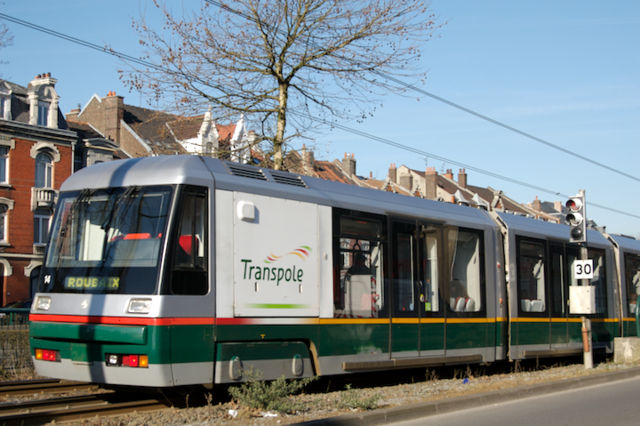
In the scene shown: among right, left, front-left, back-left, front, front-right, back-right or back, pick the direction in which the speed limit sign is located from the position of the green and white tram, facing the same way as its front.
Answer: back

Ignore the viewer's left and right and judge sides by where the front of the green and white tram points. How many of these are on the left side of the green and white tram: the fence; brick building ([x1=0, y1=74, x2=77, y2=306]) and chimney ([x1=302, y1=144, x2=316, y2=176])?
0

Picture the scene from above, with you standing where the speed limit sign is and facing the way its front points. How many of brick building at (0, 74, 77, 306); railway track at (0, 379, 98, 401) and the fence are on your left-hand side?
0

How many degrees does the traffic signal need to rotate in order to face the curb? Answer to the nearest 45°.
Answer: approximately 45° to its left

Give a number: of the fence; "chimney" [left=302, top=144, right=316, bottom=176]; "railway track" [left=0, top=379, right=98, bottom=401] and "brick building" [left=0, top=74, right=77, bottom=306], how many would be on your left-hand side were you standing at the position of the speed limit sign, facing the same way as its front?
0

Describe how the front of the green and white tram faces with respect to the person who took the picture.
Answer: facing the viewer and to the left of the viewer

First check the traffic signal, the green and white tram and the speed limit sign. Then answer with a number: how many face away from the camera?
0

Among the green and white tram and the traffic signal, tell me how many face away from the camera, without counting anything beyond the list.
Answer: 0

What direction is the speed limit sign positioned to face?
toward the camera

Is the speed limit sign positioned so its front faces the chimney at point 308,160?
no

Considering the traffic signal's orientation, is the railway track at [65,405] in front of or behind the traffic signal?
in front

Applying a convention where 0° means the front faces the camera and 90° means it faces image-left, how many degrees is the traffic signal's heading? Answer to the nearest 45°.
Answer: approximately 45°

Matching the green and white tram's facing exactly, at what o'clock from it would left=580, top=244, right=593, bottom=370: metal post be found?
The metal post is roughly at 6 o'clock from the green and white tram.

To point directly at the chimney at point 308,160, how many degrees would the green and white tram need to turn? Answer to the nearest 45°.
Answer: approximately 135° to its right

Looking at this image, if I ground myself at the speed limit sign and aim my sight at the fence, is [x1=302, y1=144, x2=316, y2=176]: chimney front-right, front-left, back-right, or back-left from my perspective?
front-right

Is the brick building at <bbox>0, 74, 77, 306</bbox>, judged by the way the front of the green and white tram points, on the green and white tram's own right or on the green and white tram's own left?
on the green and white tram's own right

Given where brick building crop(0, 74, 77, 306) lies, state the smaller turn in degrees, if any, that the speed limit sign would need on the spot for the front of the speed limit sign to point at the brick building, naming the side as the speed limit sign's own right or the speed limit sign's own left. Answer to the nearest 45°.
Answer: approximately 135° to the speed limit sign's own right
